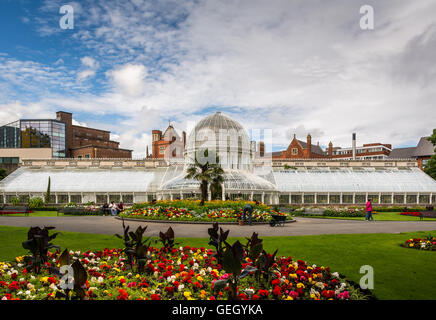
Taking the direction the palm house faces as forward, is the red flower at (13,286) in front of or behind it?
in front

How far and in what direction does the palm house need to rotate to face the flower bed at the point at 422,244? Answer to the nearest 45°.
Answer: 0° — it already faces it

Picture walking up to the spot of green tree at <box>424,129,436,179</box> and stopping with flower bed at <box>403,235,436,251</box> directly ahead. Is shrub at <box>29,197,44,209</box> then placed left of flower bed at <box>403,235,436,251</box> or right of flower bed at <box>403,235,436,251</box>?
right

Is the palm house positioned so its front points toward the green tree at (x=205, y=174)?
yes

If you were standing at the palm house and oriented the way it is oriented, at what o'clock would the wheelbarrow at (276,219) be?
The wheelbarrow is roughly at 12 o'clock from the palm house.

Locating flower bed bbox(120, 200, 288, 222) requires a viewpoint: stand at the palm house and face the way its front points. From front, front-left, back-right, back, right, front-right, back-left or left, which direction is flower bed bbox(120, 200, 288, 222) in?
front

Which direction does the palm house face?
toward the camera

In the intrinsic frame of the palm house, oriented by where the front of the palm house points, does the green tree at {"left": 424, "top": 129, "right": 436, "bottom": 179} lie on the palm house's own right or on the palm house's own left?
on the palm house's own left
